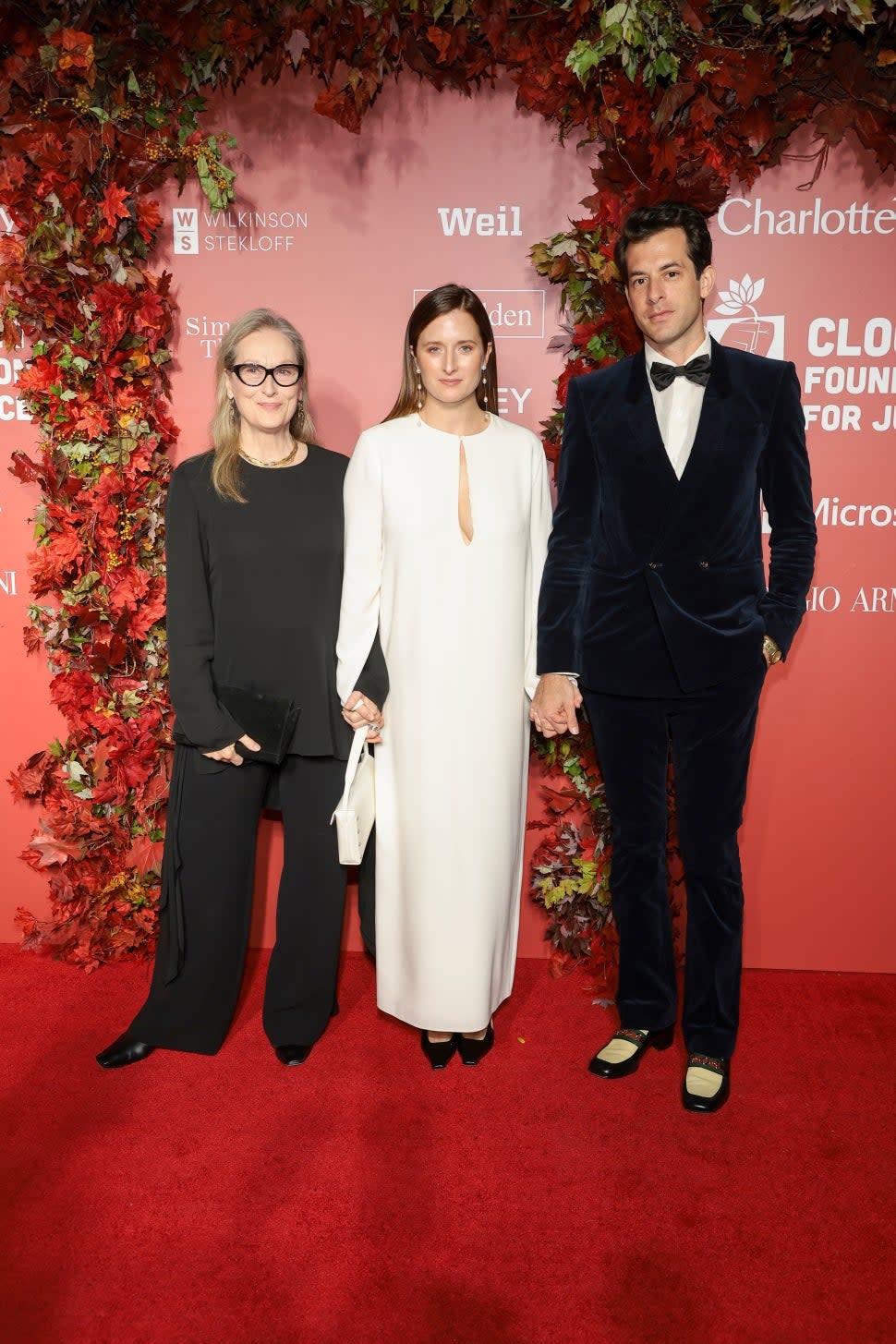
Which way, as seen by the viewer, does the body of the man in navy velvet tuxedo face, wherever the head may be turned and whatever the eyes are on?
toward the camera

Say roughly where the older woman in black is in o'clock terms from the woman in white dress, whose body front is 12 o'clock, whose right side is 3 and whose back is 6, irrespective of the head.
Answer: The older woman in black is roughly at 3 o'clock from the woman in white dress.

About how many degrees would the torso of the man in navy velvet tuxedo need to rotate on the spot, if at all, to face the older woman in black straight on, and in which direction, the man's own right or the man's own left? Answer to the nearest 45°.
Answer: approximately 90° to the man's own right

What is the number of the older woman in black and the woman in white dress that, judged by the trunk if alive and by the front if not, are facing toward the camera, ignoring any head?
2

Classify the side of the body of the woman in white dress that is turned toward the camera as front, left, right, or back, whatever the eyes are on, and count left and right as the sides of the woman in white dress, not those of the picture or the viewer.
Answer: front

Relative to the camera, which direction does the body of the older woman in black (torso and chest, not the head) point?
toward the camera

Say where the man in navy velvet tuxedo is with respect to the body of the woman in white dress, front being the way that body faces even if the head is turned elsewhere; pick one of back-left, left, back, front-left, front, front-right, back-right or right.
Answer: left

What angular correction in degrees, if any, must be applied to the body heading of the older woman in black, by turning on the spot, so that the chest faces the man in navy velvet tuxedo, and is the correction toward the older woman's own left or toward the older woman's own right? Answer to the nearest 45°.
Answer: approximately 90° to the older woman's own left

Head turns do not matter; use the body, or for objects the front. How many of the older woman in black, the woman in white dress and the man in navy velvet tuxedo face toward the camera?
3
